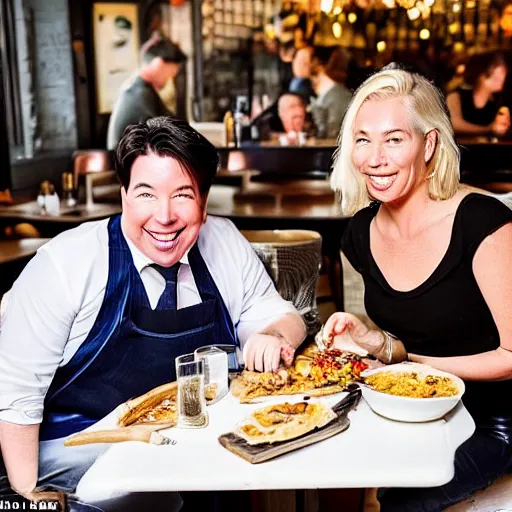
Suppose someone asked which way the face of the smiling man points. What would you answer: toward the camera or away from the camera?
toward the camera

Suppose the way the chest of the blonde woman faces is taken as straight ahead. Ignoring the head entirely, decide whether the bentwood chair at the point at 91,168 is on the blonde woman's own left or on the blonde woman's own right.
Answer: on the blonde woman's own right

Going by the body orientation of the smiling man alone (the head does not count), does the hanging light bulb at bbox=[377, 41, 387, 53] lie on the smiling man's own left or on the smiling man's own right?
on the smiling man's own left

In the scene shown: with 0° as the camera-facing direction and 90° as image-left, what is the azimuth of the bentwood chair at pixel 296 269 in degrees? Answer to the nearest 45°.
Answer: approximately 180°

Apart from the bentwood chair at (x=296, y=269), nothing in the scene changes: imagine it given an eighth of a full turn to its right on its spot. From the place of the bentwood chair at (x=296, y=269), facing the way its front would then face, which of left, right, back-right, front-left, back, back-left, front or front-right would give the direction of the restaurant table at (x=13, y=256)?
back-left

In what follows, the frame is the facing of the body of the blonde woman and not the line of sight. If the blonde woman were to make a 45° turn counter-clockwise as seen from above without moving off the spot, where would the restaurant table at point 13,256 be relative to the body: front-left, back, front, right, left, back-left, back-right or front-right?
right

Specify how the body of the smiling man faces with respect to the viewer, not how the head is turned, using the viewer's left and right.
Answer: facing the viewer and to the right of the viewer

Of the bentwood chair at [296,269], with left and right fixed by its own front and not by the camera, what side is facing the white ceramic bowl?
back

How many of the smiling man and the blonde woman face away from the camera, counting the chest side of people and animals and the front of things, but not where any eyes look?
0

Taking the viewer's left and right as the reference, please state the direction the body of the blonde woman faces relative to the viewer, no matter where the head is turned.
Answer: facing the viewer and to the left of the viewer

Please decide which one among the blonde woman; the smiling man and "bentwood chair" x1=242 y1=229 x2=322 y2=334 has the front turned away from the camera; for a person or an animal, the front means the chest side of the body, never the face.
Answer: the bentwood chair

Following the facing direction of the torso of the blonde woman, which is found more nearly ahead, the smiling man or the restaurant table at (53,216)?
the smiling man
